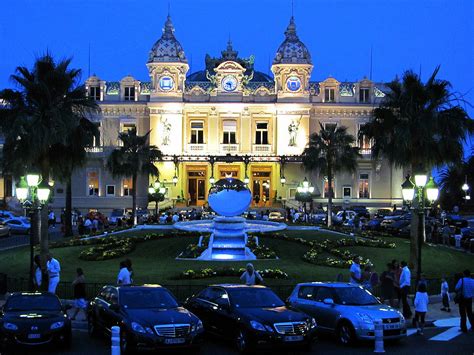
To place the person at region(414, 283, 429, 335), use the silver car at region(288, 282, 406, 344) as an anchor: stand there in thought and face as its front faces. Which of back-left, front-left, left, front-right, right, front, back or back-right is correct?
left

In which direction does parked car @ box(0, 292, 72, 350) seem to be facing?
toward the camera

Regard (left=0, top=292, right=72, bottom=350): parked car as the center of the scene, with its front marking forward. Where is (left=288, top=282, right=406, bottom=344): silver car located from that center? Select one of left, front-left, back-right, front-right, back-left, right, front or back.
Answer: left

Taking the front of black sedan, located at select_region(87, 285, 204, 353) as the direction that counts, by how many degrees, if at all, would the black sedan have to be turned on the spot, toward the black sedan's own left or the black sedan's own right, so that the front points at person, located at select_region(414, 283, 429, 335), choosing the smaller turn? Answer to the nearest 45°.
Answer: approximately 45° to the black sedan's own left

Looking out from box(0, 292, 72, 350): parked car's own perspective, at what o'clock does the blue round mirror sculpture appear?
The blue round mirror sculpture is roughly at 7 o'clock from the parked car.

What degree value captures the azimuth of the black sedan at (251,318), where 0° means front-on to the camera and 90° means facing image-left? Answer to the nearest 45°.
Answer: approximately 315°

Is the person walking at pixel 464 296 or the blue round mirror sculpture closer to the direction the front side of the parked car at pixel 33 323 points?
the person walking
